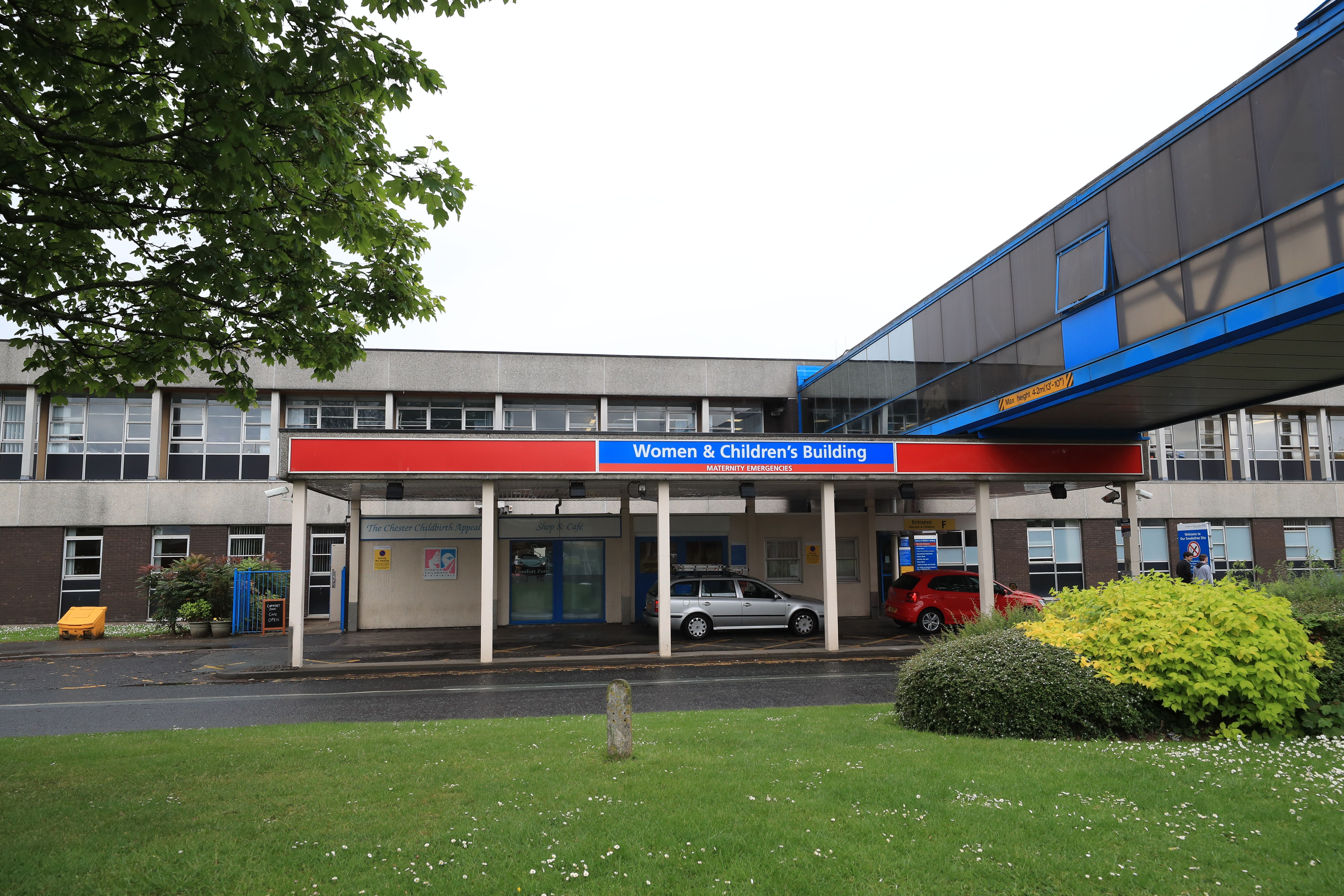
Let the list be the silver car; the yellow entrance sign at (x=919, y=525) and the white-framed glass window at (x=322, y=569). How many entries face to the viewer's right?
1

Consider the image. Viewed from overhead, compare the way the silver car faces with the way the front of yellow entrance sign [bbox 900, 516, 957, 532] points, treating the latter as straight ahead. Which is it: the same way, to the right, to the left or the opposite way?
to the left

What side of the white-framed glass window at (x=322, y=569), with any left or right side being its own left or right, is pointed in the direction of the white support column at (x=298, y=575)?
front

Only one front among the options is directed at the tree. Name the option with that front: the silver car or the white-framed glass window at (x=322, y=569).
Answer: the white-framed glass window

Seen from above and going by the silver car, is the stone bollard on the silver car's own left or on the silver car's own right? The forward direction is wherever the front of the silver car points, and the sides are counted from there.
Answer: on the silver car's own right

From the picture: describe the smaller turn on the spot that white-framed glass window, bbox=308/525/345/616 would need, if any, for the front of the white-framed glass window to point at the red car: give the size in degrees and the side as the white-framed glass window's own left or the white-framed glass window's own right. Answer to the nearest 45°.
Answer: approximately 45° to the white-framed glass window's own left

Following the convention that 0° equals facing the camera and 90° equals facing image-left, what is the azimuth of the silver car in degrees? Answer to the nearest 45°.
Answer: approximately 270°

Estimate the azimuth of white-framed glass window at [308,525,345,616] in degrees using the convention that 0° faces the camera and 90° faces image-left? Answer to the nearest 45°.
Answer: approximately 0°

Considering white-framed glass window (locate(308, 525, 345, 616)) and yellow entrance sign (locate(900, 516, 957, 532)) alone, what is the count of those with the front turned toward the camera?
2
